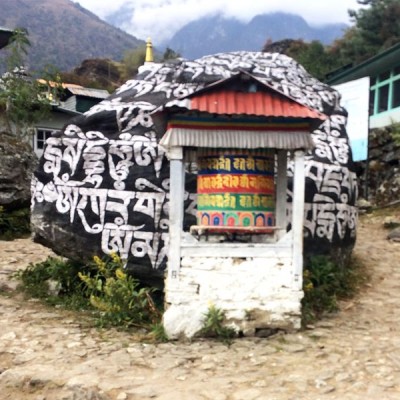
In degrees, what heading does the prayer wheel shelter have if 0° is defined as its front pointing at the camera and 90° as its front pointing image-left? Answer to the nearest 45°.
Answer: approximately 0°

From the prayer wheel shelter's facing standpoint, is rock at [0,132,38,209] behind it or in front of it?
behind

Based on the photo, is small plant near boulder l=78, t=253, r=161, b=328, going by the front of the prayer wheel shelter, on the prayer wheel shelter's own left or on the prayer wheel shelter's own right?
on the prayer wheel shelter's own right

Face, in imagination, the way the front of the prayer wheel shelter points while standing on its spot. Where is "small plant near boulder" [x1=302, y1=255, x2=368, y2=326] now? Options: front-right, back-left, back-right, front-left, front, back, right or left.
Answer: back-left

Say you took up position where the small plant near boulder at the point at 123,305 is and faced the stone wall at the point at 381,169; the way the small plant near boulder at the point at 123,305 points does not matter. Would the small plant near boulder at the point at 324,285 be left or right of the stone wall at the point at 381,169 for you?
right

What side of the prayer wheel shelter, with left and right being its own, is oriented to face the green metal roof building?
back

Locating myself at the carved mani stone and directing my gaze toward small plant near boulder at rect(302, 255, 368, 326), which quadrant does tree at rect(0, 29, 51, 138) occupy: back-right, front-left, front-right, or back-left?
back-left

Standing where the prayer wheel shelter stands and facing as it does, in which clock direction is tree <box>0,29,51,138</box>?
The tree is roughly at 5 o'clock from the prayer wheel shelter.
